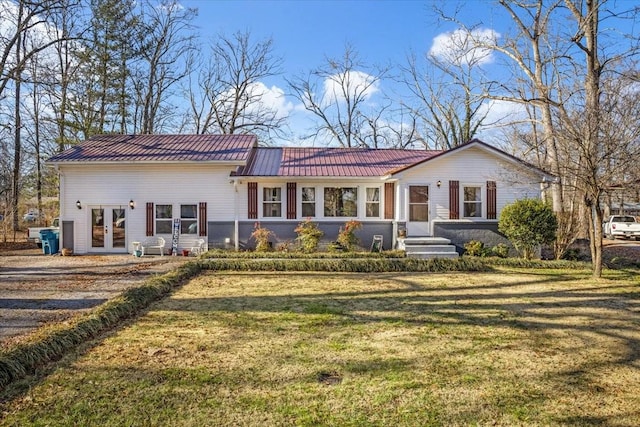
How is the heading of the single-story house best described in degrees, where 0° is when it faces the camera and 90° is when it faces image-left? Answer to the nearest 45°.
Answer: approximately 0°

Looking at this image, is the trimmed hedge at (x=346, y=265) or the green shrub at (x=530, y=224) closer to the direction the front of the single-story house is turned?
the trimmed hedge

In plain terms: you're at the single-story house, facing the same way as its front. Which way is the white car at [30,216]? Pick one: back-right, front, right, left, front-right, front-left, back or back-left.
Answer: back-right

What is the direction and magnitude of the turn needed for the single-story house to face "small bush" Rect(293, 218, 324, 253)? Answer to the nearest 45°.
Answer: approximately 45° to its left

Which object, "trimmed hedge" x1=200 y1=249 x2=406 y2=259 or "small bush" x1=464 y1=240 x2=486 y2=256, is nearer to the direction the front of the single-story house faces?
the trimmed hedge

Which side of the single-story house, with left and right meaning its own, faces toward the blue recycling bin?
right

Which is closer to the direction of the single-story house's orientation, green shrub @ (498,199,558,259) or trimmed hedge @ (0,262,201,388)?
the trimmed hedge

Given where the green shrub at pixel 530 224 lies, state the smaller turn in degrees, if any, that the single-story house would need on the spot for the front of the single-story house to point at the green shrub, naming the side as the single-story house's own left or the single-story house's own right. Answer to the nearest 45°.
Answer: approximately 90° to the single-story house's own left

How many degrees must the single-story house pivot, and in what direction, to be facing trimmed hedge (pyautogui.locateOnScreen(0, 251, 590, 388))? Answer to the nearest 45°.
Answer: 0° — it already faces it
